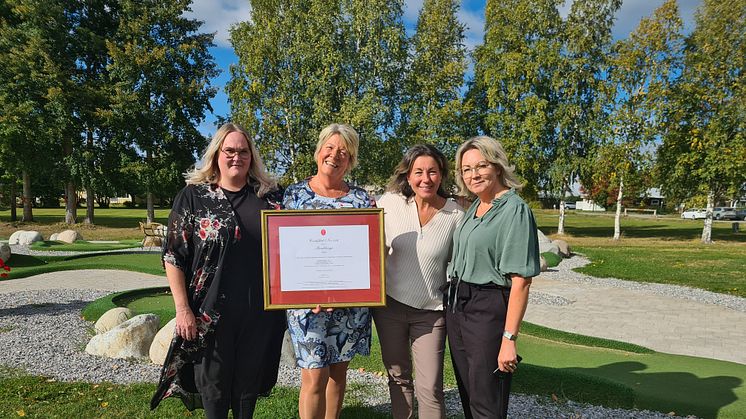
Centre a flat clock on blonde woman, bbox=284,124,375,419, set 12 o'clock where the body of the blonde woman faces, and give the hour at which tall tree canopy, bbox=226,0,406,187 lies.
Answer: The tall tree canopy is roughly at 6 o'clock from the blonde woman.

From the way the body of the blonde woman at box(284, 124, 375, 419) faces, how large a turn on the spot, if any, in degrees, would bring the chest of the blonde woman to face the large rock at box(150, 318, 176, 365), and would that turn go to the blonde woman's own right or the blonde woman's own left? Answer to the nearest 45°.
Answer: approximately 135° to the blonde woman's own right

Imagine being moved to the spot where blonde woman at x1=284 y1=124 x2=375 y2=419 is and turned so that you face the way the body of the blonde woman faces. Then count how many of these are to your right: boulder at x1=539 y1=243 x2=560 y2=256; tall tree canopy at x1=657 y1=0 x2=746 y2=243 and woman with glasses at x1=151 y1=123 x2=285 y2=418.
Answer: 1

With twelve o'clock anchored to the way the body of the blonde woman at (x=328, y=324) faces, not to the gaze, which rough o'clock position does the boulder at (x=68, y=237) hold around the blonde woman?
The boulder is roughly at 5 o'clock from the blonde woman.

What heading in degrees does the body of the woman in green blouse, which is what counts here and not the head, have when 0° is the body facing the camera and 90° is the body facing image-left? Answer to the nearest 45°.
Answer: approximately 45°

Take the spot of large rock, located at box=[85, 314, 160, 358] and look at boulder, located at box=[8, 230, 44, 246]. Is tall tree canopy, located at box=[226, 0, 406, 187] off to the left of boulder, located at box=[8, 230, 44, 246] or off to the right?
right

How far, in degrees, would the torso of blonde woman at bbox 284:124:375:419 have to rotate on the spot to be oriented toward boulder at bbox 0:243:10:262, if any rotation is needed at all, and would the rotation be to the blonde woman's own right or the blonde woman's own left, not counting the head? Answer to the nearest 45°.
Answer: approximately 135° to the blonde woman's own right

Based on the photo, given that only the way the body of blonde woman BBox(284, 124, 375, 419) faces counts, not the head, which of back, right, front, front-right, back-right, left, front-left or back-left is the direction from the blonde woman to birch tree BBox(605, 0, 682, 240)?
back-left

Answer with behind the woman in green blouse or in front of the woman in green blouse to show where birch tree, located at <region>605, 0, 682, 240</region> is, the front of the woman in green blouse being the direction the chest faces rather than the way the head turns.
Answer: behind

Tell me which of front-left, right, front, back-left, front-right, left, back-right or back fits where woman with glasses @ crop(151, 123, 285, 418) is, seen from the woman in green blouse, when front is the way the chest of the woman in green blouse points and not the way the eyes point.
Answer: front-right

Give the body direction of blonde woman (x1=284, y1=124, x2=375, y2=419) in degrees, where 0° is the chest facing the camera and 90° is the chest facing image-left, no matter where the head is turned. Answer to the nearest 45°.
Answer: approximately 0°
